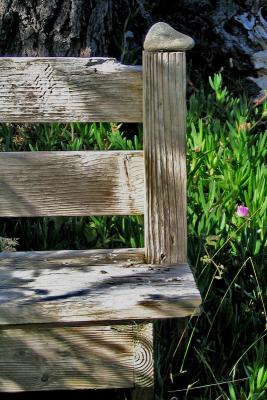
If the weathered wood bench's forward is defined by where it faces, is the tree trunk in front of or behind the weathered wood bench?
behind

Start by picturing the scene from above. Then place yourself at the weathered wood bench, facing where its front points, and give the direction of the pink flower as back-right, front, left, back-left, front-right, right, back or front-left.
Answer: back-left

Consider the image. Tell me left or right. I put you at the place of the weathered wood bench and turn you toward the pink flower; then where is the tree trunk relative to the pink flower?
left

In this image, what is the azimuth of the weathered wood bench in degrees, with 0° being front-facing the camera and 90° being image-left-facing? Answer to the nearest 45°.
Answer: approximately 0°
